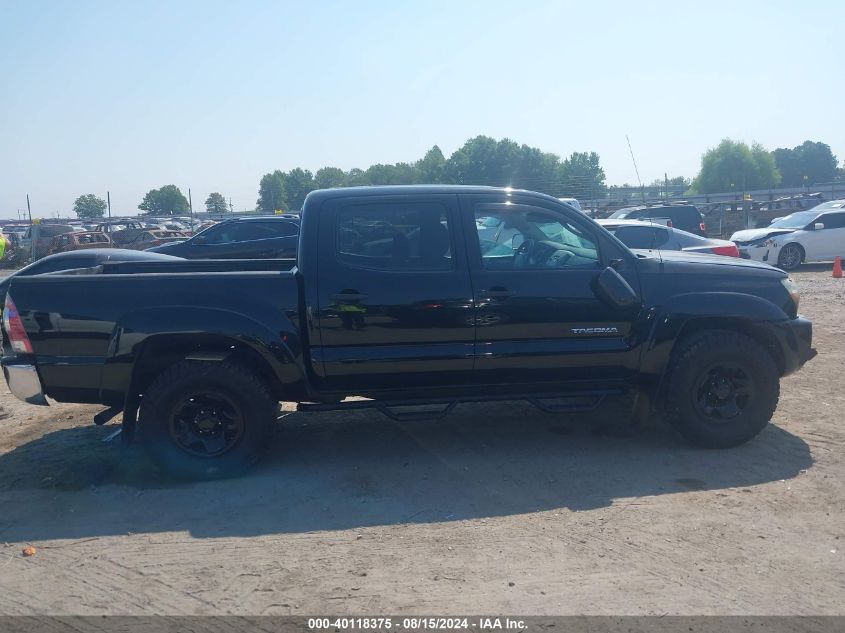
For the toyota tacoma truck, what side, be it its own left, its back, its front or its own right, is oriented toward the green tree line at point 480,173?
left

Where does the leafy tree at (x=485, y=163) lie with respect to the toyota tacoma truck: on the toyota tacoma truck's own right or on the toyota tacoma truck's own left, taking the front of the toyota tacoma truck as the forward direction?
on the toyota tacoma truck's own left

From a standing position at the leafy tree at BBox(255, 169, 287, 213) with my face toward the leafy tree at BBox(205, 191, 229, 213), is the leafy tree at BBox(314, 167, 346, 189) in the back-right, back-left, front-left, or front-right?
back-right

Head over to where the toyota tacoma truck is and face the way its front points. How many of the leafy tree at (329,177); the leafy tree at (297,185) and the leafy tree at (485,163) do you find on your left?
3

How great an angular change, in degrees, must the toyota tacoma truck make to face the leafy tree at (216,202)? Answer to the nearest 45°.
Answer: approximately 90° to its left

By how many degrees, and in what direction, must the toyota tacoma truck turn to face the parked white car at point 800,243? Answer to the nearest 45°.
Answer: approximately 45° to its left

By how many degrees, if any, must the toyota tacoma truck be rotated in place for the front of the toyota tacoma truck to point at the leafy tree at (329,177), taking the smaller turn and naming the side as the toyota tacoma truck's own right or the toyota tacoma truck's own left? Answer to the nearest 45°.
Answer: approximately 90° to the toyota tacoma truck's own left

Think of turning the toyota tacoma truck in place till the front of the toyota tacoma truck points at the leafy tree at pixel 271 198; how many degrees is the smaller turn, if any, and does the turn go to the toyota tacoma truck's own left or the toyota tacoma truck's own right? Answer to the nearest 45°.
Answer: approximately 90° to the toyota tacoma truck's own left

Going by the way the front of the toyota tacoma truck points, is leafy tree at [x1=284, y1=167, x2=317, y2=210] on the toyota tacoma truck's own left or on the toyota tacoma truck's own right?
on the toyota tacoma truck's own left

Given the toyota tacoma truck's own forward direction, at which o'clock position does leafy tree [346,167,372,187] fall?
The leafy tree is roughly at 9 o'clock from the toyota tacoma truck.

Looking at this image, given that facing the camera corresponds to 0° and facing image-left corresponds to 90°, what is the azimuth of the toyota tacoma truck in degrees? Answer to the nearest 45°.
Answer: approximately 270°

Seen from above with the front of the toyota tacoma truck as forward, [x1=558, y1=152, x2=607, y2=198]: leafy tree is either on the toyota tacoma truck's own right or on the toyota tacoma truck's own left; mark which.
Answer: on the toyota tacoma truck's own left
